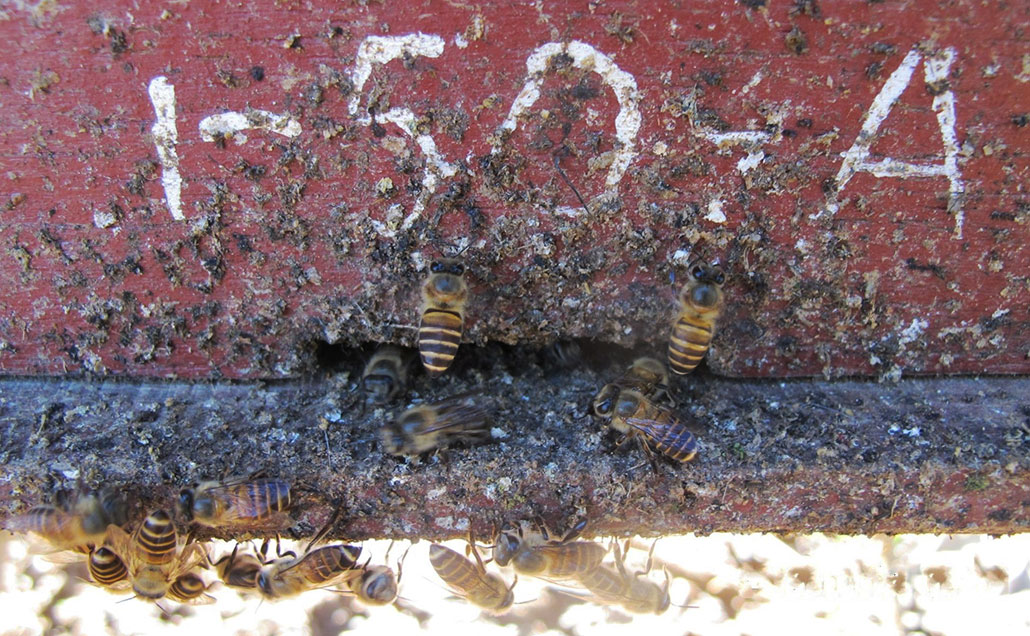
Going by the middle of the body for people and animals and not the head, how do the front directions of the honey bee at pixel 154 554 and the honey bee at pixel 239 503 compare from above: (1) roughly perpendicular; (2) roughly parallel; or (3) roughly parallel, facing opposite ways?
roughly perpendicular

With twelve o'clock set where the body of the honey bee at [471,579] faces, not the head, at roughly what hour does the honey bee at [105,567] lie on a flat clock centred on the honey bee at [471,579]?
the honey bee at [105,567] is roughly at 4 o'clock from the honey bee at [471,579].

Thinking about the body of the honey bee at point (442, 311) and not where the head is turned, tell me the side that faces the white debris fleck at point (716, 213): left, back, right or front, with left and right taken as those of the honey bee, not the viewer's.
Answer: right

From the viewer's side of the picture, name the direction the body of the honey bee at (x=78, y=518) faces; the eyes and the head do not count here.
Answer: to the viewer's right

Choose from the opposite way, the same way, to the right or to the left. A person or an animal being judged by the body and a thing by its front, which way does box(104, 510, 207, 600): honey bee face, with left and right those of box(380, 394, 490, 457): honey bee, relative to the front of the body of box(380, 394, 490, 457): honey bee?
to the left

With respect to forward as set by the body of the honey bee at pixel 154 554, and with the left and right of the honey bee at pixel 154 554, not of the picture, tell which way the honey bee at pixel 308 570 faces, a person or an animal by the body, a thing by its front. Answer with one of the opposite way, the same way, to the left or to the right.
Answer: to the right

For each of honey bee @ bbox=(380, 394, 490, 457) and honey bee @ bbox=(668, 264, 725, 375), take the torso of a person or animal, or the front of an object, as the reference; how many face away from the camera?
1

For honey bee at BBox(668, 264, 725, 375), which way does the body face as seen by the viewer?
away from the camera

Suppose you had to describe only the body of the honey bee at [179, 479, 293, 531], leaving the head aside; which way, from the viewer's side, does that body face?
to the viewer's left

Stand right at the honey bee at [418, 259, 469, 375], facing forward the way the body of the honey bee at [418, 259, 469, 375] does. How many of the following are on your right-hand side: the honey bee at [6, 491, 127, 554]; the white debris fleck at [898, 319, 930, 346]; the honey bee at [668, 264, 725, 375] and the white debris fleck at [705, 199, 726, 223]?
3
